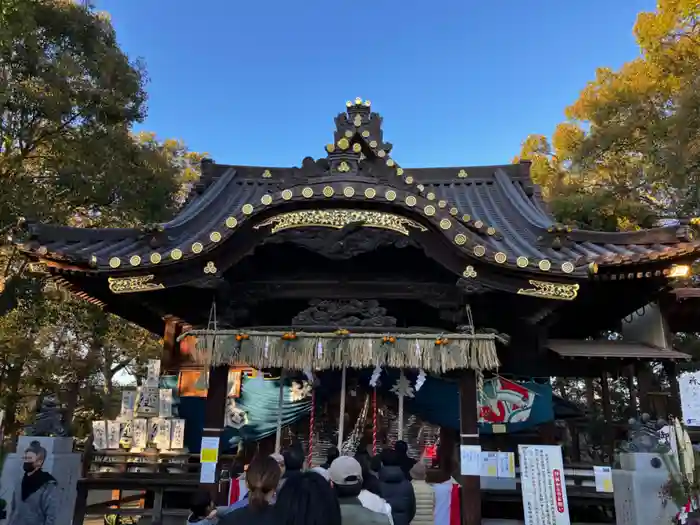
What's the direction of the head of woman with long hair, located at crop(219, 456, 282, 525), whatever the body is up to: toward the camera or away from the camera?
away from the camera

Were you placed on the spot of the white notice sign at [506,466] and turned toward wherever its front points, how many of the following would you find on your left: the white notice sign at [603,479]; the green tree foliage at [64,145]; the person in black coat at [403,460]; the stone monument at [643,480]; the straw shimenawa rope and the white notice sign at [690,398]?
3

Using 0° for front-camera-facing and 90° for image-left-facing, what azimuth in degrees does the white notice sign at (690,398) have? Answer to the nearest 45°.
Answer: approximately 0°

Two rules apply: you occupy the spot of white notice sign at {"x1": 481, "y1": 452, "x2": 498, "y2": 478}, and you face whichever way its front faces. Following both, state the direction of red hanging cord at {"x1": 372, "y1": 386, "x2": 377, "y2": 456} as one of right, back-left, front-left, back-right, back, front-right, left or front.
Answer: back-right

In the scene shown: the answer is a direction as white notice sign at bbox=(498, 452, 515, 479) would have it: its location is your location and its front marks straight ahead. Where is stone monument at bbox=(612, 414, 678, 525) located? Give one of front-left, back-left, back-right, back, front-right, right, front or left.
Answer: left

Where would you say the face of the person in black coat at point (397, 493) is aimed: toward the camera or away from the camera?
away from the camera

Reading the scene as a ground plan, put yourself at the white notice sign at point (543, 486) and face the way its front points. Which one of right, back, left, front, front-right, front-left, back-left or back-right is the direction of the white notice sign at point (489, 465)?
right
